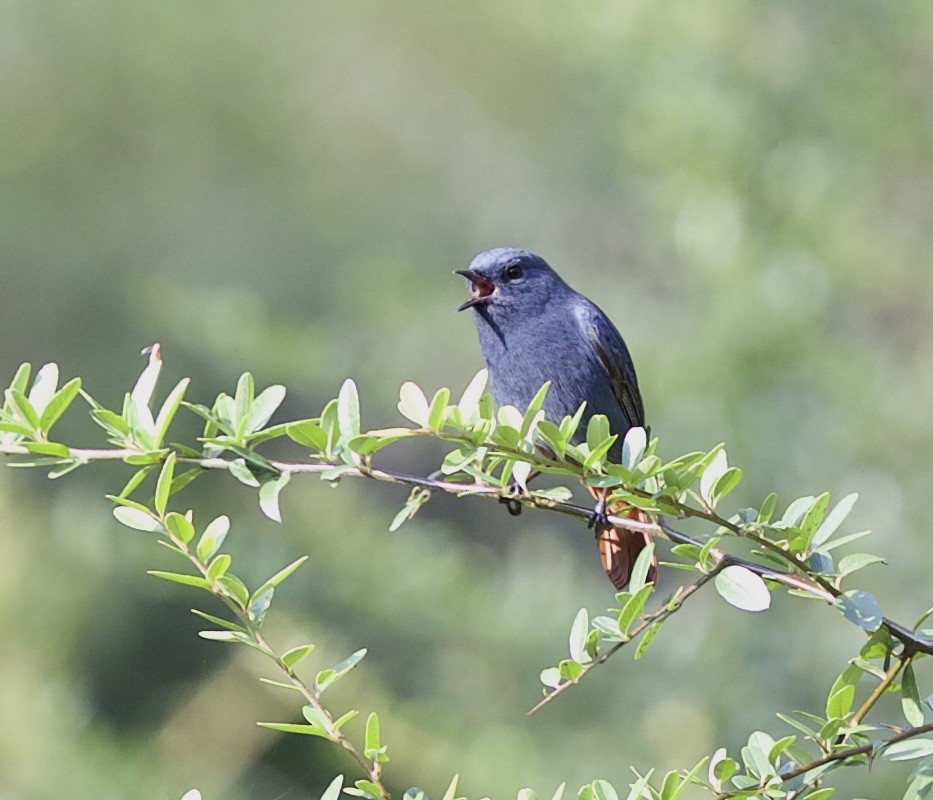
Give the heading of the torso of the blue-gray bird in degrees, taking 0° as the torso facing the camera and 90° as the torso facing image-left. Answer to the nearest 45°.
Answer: approximately 45°

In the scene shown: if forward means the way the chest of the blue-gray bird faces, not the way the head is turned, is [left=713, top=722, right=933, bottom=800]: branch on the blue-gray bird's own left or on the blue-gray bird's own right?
on the blue-gray bird's own left

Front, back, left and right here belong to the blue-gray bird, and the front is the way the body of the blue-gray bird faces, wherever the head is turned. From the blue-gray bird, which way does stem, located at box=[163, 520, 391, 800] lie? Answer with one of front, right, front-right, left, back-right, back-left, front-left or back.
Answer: front-right
